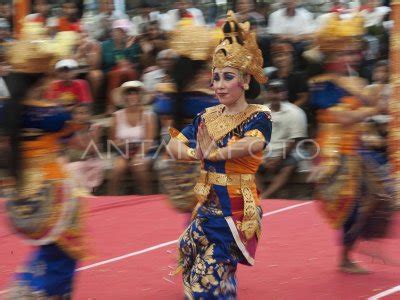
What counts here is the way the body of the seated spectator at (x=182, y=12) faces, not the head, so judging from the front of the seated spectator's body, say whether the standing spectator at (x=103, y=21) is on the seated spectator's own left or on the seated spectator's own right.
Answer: on the seated spectator's own right

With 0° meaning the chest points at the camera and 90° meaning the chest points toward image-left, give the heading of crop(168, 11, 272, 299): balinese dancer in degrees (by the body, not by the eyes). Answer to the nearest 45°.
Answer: approximately 45°

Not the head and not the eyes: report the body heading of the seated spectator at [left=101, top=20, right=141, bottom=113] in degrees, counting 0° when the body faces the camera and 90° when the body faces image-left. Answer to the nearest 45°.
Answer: approximately 0°

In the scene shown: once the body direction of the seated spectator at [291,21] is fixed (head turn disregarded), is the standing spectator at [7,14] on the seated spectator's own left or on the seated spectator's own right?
on the seated spectator's own right

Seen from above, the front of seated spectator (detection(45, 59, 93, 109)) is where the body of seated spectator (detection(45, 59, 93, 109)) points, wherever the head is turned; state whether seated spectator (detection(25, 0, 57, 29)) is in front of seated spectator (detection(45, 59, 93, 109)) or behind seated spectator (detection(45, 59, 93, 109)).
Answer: behind

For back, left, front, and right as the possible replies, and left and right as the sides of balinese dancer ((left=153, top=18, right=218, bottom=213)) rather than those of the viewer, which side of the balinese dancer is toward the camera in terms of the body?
back

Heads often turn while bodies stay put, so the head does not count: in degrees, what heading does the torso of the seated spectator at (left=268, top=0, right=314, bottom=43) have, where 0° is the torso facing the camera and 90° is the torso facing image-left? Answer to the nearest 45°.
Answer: approximately 0°
